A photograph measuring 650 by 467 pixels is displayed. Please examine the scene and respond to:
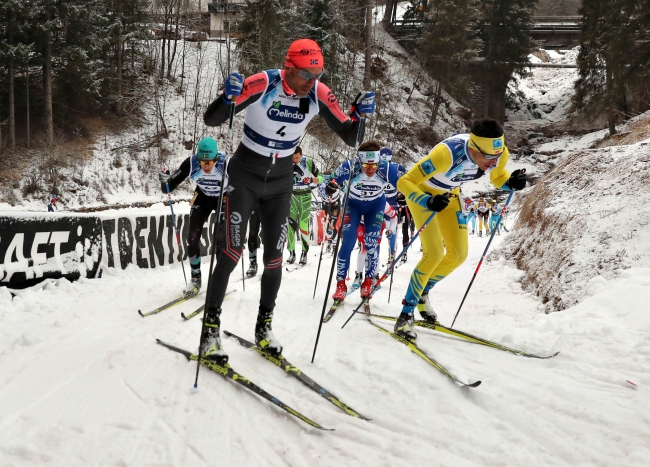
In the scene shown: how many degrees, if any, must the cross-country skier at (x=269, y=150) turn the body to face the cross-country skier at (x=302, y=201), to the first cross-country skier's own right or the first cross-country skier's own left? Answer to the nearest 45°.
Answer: approximately 135° to the first cross-country skier's own left

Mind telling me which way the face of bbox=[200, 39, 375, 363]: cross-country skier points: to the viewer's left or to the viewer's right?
to the viewer's right

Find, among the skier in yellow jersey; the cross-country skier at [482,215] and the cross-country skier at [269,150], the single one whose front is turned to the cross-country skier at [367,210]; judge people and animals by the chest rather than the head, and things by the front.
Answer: the cross-country skier at [482,215]

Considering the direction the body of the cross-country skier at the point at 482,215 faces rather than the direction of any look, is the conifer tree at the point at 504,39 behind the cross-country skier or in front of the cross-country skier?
behind

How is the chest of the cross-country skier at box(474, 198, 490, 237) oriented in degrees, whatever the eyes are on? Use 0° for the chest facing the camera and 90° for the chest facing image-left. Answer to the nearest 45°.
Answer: approximately 0°

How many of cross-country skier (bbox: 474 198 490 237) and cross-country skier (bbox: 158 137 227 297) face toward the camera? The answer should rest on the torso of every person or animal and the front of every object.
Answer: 2

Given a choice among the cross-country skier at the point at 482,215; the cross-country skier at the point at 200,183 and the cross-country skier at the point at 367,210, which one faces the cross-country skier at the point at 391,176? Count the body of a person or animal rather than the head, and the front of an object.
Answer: the cross-country skier at the point at 482,215

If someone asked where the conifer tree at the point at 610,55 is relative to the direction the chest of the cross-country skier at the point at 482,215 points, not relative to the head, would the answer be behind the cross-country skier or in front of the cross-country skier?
behind

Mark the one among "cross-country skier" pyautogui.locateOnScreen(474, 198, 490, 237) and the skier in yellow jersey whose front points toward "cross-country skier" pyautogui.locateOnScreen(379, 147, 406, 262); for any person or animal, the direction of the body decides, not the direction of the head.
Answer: "cross-country skier" pyautogui.locateOnScreen(474, 198, 490, 237)
